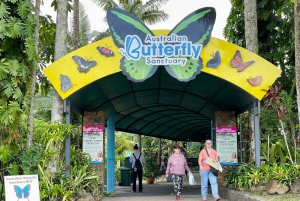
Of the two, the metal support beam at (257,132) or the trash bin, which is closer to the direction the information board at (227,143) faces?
the metal support beam

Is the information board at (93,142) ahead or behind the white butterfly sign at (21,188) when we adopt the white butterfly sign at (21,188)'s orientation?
behind

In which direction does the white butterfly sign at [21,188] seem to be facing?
toward the camera

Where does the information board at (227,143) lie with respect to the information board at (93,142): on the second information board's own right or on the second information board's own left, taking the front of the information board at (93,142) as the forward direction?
on the second information board's own left

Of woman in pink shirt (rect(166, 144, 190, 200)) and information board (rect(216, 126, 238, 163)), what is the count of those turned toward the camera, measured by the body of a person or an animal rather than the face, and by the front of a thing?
2

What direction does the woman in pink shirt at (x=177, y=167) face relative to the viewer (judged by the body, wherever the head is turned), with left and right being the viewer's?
facing the viewer

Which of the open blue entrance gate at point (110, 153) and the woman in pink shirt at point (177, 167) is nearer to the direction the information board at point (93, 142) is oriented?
the woman in pink shirt

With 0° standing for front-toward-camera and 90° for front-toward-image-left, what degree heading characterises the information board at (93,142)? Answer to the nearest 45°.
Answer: approximately 0°

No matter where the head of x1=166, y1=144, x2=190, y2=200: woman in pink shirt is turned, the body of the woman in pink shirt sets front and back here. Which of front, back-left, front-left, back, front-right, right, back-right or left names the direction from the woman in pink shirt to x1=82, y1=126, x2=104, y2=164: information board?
back-right

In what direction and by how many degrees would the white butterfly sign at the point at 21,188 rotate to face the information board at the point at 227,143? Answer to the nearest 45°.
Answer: approximately 135° to its left
